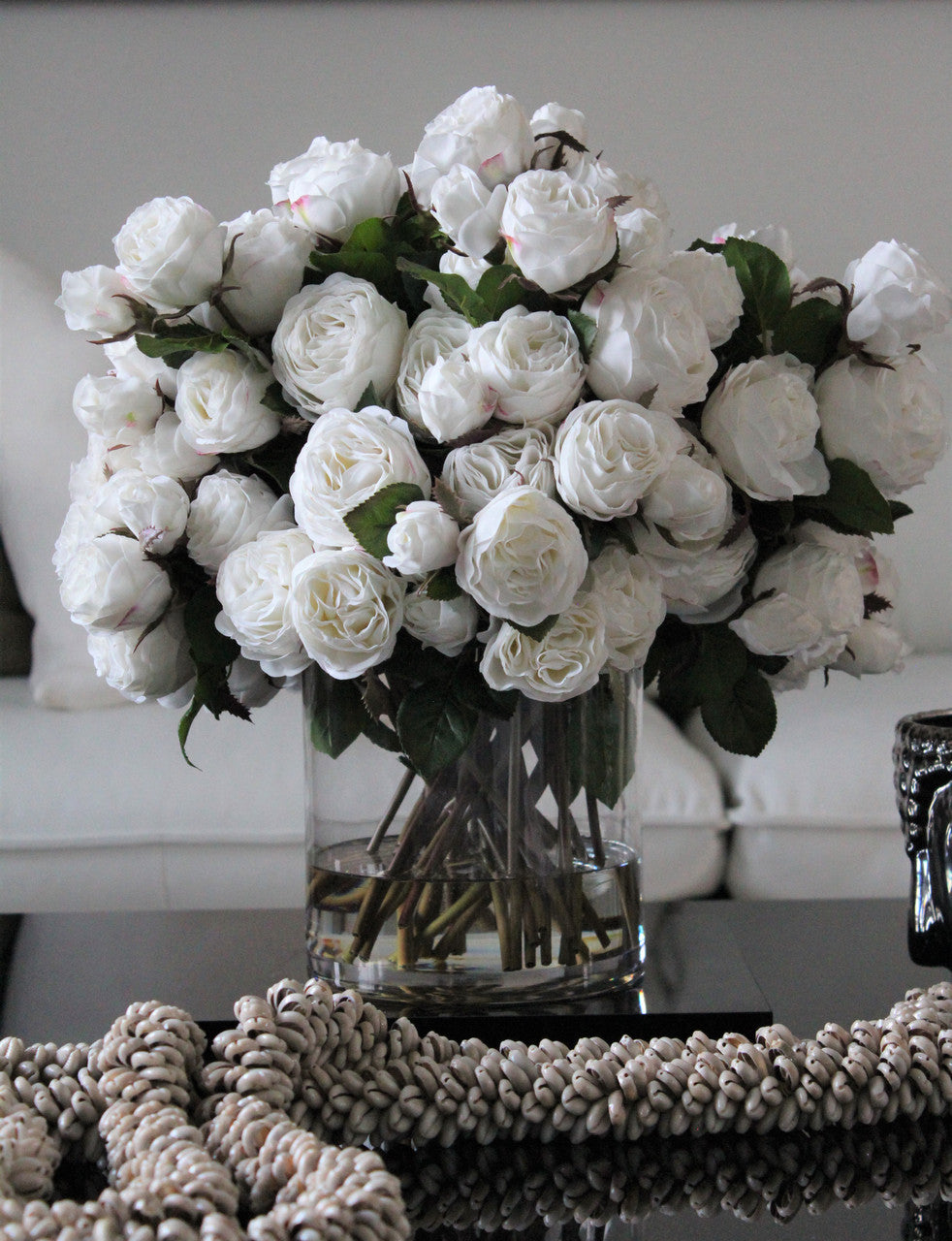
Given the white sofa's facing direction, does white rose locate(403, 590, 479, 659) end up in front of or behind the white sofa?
in front

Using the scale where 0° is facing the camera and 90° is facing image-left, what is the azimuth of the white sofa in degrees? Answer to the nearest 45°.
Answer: approximately 0°

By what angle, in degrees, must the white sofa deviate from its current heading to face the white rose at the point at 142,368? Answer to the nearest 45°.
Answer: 0° — it already faces it

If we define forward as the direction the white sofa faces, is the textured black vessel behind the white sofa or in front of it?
in front

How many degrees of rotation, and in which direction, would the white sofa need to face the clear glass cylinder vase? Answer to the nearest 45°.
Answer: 0° — it already faces it
